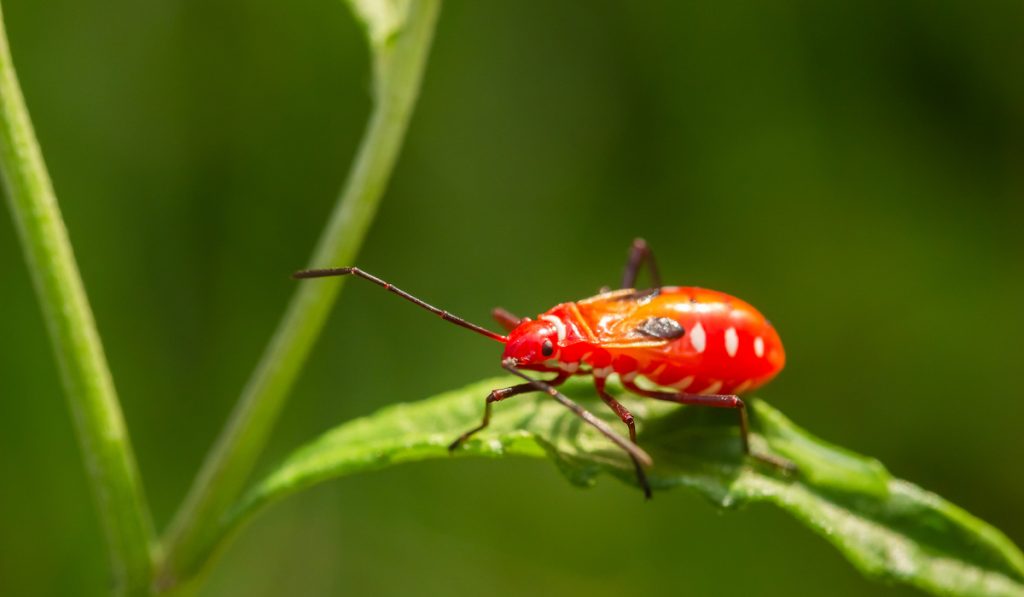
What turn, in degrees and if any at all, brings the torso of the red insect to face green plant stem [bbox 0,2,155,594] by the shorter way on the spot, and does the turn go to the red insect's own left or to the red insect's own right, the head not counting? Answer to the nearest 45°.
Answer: approximately 45° to the red insect's own left

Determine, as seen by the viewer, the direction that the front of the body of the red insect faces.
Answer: to the viewer's left
